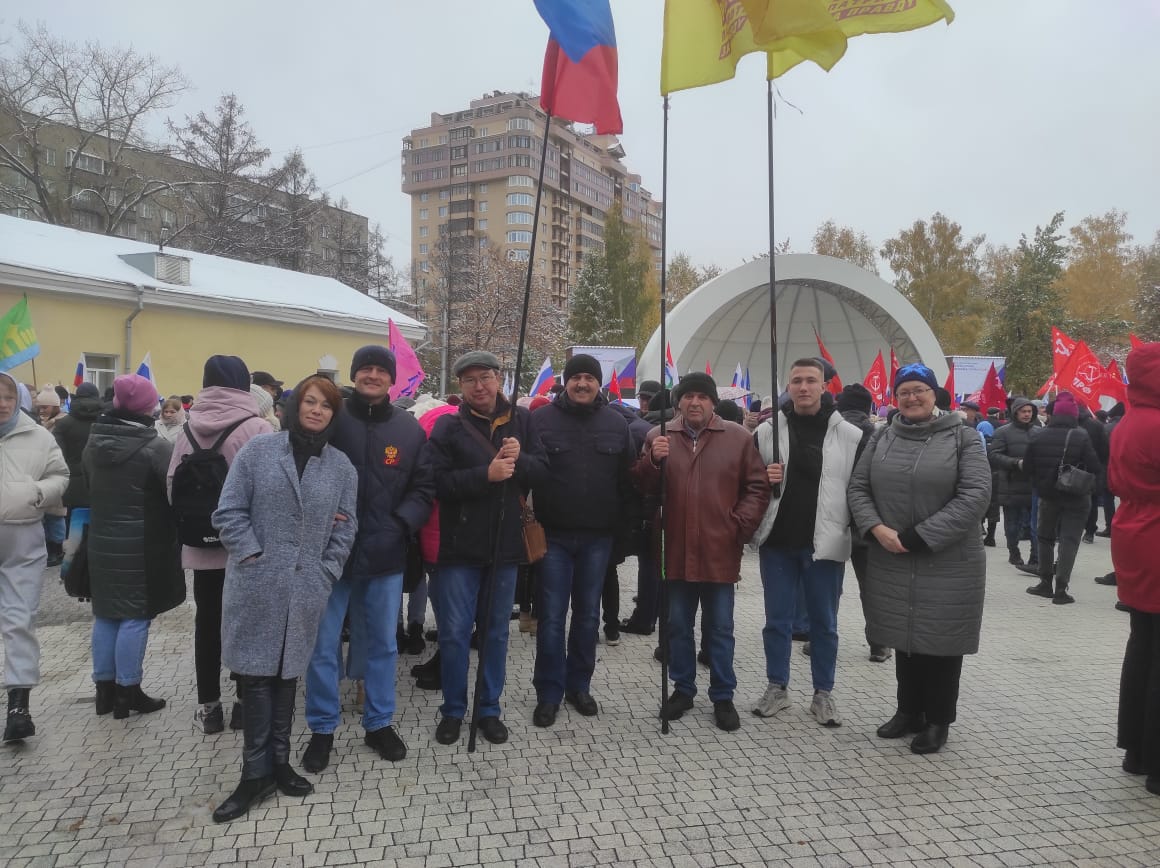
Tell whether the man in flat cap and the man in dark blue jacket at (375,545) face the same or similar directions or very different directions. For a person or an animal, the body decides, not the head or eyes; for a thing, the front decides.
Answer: same or similar directions

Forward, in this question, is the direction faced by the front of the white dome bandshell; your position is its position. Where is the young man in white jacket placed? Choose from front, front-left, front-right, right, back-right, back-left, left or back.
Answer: front

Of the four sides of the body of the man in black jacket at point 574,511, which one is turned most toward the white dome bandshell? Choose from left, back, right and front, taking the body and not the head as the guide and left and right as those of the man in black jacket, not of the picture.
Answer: back

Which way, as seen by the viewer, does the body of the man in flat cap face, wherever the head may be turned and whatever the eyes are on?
toward the camera

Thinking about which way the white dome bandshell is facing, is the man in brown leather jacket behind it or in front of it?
in front

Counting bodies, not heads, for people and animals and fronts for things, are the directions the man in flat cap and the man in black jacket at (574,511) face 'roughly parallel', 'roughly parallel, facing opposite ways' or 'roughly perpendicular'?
roughly parallel

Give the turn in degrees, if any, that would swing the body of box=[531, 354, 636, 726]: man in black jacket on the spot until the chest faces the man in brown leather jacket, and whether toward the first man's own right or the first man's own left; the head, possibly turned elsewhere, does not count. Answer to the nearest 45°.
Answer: approximately 90° to the first man's own left

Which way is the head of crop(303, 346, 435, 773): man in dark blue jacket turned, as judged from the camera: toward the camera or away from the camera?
toward the camera

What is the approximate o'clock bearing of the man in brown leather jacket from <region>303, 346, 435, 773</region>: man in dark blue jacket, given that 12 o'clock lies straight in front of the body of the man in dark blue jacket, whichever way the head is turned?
The man in brown leather jacket is roughly at 9 o'clock from the man in dark blue jacket.

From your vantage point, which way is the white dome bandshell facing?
toward the camera

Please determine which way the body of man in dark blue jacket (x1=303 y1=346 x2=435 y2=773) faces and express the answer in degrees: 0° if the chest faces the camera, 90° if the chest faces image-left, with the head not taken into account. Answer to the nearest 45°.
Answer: approximately 0°

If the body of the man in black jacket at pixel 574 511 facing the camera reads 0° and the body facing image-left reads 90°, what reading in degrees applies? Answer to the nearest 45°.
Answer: approximately 0°

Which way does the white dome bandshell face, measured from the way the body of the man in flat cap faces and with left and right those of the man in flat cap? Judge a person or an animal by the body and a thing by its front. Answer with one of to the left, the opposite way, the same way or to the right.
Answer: the same way

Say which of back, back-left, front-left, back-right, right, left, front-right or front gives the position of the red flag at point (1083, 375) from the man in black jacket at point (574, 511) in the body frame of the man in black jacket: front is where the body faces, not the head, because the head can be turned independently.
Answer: back-left
